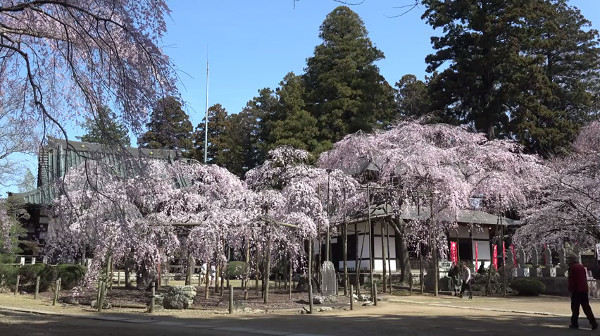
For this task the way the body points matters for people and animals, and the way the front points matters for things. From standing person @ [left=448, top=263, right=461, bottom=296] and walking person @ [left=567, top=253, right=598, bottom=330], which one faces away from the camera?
the standing person

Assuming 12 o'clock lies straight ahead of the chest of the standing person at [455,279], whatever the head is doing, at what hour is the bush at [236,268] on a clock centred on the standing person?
The bush is roughly at 10 o'clock from the standing person.

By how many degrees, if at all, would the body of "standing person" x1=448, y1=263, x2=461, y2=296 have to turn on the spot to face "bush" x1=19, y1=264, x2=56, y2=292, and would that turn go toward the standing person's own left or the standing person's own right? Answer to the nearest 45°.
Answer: approximately 90° to the standing person's own left

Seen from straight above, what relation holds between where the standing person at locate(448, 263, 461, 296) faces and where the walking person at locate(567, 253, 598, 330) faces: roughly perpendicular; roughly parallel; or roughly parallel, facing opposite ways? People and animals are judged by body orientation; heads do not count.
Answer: roughly perpendicular

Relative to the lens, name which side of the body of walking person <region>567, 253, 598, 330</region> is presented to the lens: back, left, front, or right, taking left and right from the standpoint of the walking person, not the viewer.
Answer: left

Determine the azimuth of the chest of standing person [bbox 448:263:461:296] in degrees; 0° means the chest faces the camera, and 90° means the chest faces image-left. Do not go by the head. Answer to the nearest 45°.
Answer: approximately 180°

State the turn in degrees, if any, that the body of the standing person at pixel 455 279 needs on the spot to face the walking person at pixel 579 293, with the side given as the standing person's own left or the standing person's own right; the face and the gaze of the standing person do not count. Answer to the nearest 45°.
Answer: approximately 180°
